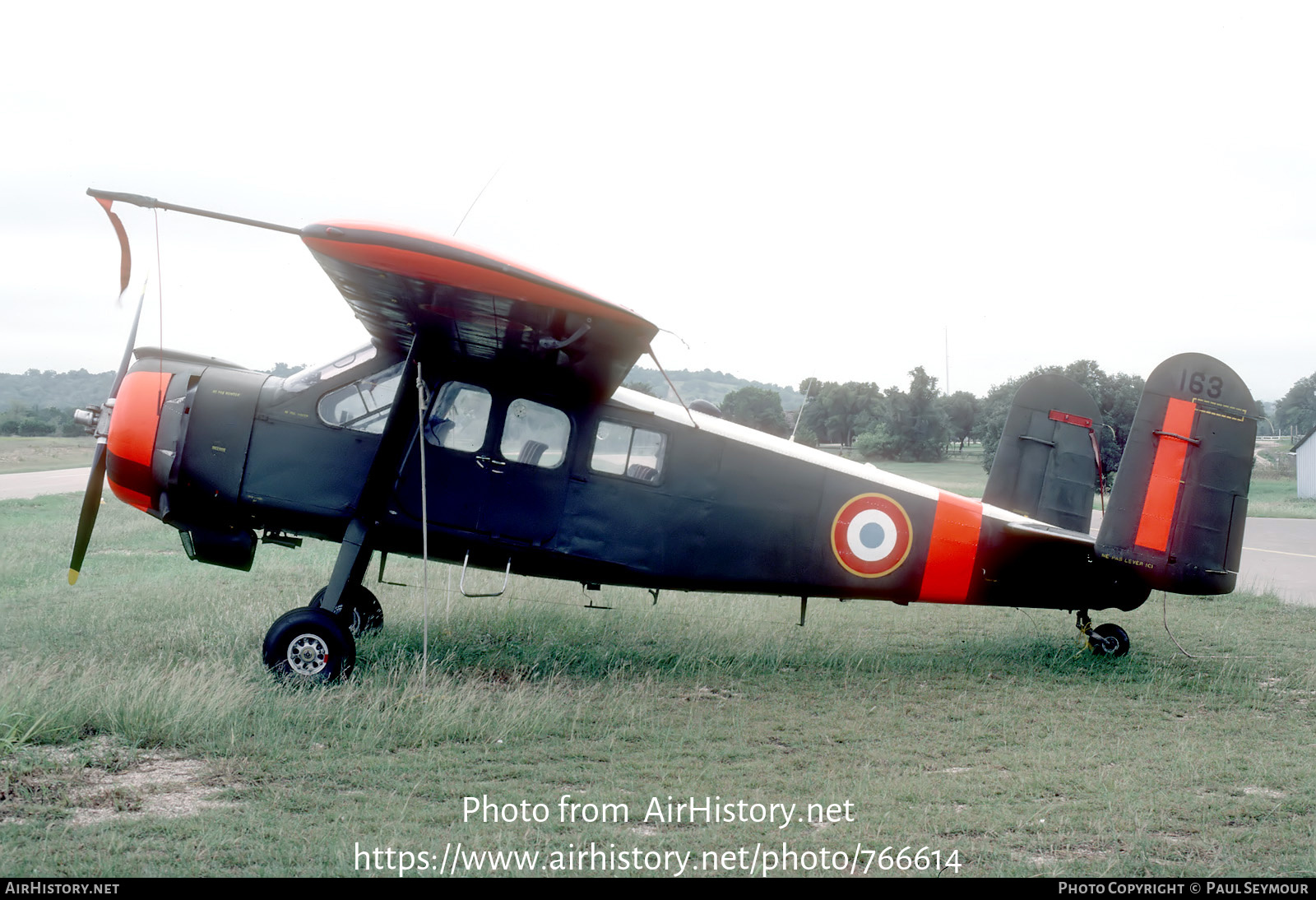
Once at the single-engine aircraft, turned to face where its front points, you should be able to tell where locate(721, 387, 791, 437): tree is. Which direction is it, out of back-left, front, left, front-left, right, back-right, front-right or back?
right

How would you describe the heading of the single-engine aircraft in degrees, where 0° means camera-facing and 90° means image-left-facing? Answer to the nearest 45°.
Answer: approximately 90°

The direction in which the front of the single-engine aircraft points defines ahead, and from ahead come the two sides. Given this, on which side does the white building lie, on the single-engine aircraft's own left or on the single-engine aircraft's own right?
on the single-engine aircraft's own right

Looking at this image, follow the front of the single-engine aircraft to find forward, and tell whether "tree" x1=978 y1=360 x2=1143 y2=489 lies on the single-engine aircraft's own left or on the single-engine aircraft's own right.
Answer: on the single-engine aircraft's own right
